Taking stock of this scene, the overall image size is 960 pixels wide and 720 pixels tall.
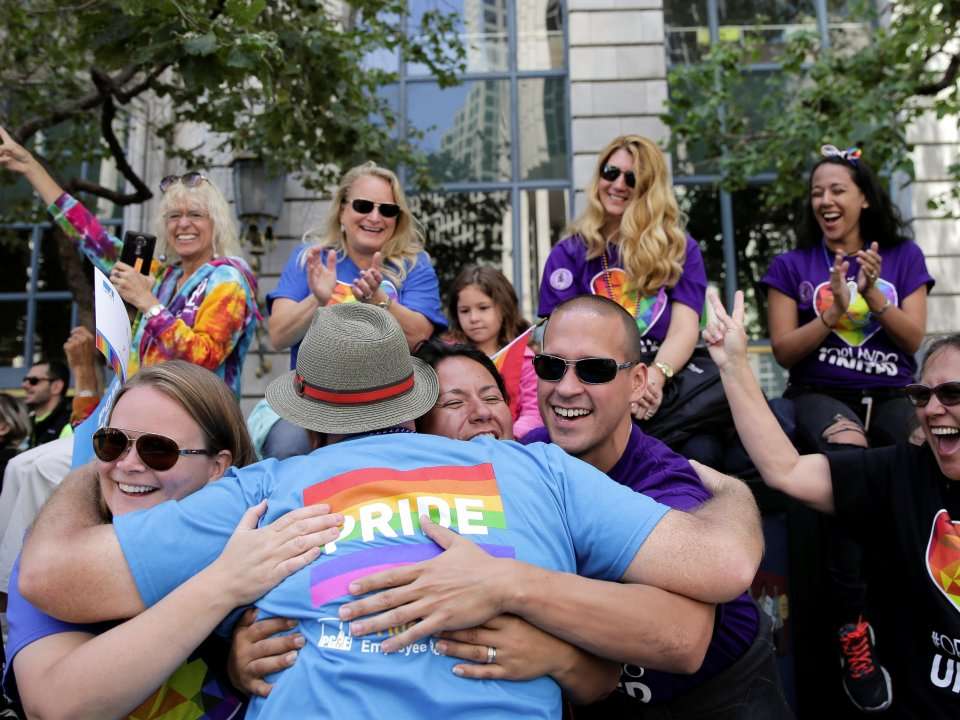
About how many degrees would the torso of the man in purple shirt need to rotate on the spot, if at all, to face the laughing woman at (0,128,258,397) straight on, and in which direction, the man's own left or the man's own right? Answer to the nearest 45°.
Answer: approximately 90° to the man's own right

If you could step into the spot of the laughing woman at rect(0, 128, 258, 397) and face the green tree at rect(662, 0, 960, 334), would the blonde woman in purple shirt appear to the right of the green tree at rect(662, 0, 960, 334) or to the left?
right

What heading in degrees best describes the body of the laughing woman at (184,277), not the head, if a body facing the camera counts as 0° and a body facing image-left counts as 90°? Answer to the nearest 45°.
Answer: approximately 45°

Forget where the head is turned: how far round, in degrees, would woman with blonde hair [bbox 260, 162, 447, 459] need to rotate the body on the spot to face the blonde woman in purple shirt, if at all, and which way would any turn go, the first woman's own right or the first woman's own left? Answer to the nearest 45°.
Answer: approximately 90° to the first woman's own left

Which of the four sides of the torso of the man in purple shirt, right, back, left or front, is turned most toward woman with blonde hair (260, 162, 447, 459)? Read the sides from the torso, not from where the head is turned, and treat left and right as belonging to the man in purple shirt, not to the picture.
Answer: right

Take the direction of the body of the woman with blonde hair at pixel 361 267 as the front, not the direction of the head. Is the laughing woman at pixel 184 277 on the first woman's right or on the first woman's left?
on the first woman's right
